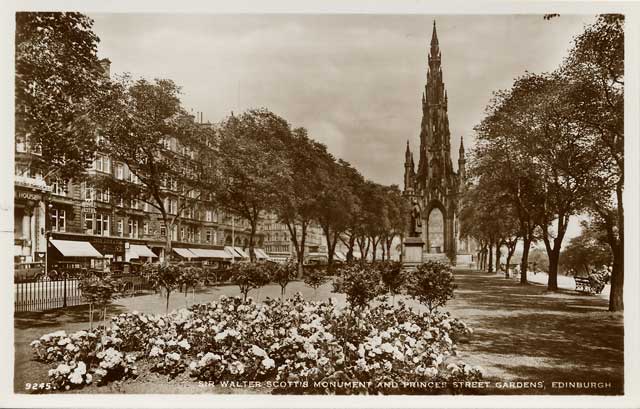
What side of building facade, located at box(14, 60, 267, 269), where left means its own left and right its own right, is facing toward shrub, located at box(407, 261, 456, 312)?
front

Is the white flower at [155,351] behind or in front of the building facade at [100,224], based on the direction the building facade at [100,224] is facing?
in front

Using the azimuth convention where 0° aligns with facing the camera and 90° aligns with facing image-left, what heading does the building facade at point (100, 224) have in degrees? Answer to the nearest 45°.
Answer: approximately 315°

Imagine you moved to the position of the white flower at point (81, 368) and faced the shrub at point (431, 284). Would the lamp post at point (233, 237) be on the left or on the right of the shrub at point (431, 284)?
left

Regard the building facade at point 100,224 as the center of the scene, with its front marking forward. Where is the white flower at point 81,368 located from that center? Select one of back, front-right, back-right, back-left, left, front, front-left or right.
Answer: front-right
